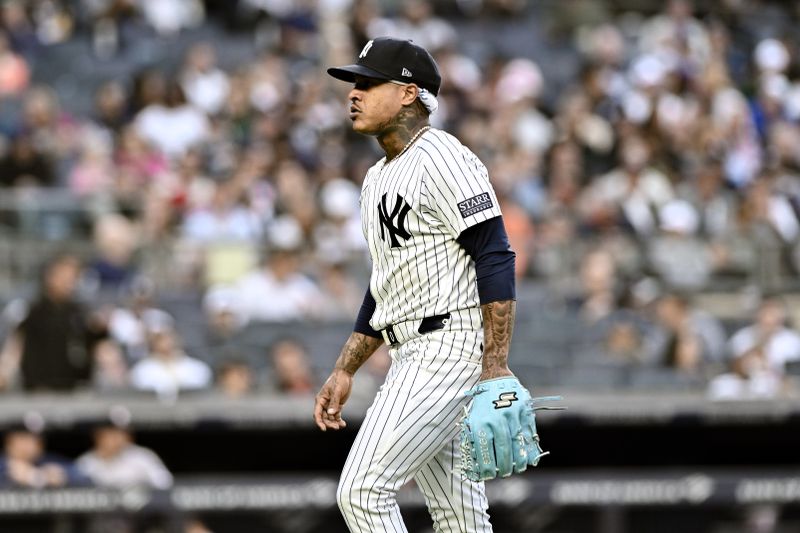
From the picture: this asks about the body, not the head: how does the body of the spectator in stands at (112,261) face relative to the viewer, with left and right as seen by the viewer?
facing the viewer

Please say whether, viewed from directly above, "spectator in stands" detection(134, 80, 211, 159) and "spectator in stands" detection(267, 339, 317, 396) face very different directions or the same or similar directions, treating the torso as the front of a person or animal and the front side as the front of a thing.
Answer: same or similar directions

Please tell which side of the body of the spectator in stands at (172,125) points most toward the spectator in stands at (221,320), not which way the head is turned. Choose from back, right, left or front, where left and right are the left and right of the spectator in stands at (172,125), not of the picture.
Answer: front

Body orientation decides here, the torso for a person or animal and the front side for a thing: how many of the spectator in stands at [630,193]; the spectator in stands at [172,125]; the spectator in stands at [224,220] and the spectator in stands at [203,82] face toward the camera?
4

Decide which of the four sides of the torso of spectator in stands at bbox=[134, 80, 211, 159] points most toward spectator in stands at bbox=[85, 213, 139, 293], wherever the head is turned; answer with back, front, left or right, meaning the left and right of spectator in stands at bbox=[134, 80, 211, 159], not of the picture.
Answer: front

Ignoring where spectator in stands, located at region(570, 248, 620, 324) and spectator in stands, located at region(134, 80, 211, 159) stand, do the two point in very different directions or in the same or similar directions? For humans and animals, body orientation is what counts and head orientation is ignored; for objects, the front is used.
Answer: same or similar directions

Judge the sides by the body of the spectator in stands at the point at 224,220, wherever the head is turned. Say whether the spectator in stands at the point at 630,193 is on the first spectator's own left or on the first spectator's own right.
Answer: on the first spectator's own left

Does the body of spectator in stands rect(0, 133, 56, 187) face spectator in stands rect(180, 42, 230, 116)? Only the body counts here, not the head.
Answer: no

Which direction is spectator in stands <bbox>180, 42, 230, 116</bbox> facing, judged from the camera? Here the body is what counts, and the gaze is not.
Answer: toward the camera

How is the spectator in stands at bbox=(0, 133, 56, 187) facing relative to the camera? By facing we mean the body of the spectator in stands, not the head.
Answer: toward the camera

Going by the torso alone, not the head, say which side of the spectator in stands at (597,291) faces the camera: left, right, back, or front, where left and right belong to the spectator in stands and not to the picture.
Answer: front

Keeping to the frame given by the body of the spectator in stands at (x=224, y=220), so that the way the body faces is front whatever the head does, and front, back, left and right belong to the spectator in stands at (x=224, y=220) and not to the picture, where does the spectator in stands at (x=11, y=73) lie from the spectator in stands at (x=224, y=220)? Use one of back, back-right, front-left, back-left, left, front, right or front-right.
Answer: back-right

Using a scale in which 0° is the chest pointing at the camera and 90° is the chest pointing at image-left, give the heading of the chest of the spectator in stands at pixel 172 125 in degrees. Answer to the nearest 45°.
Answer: approximately 0°

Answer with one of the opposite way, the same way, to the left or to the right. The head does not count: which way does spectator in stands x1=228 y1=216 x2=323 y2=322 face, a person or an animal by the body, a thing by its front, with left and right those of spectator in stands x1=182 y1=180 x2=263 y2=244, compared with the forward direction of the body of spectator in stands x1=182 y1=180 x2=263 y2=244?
the same way

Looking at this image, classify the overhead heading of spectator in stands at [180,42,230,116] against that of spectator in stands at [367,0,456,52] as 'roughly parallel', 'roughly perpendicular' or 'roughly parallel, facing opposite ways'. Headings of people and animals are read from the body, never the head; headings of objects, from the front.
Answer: roughly parallel

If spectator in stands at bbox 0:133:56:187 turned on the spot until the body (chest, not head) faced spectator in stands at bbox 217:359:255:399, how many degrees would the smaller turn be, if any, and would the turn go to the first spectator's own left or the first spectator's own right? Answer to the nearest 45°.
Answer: approximately 45° to the first spectator's own left

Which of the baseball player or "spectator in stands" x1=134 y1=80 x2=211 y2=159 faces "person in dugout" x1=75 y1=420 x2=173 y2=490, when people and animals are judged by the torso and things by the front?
"spectator in stands" x1=134 y1=80 x2=211 y2=159

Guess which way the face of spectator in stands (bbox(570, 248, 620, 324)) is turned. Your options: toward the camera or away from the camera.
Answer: toward the camera

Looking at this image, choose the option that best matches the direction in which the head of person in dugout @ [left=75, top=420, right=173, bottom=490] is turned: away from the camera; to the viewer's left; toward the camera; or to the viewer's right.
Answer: toward the camera
